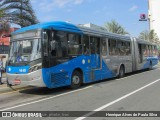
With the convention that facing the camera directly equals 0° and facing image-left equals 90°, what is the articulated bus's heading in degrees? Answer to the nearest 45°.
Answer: approximately 45°

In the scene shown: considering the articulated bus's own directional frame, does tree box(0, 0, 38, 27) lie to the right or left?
on its right

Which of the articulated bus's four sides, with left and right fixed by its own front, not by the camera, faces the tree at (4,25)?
right
